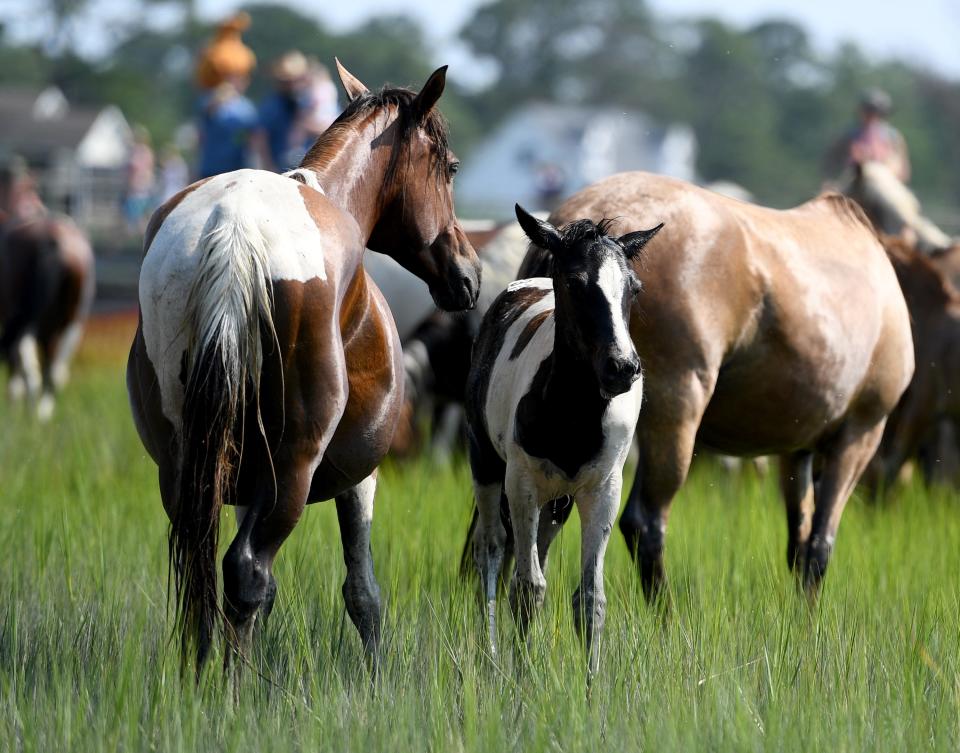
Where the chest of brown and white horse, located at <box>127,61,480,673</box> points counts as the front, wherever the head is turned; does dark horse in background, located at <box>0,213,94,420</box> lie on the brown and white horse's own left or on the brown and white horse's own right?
on the brown and white horse's own left

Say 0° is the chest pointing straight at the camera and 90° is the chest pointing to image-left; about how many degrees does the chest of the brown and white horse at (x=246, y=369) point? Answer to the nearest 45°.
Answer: approximately 225°

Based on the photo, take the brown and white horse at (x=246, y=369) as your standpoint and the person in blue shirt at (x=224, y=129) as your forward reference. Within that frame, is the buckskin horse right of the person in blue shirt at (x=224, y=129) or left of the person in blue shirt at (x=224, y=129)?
right
